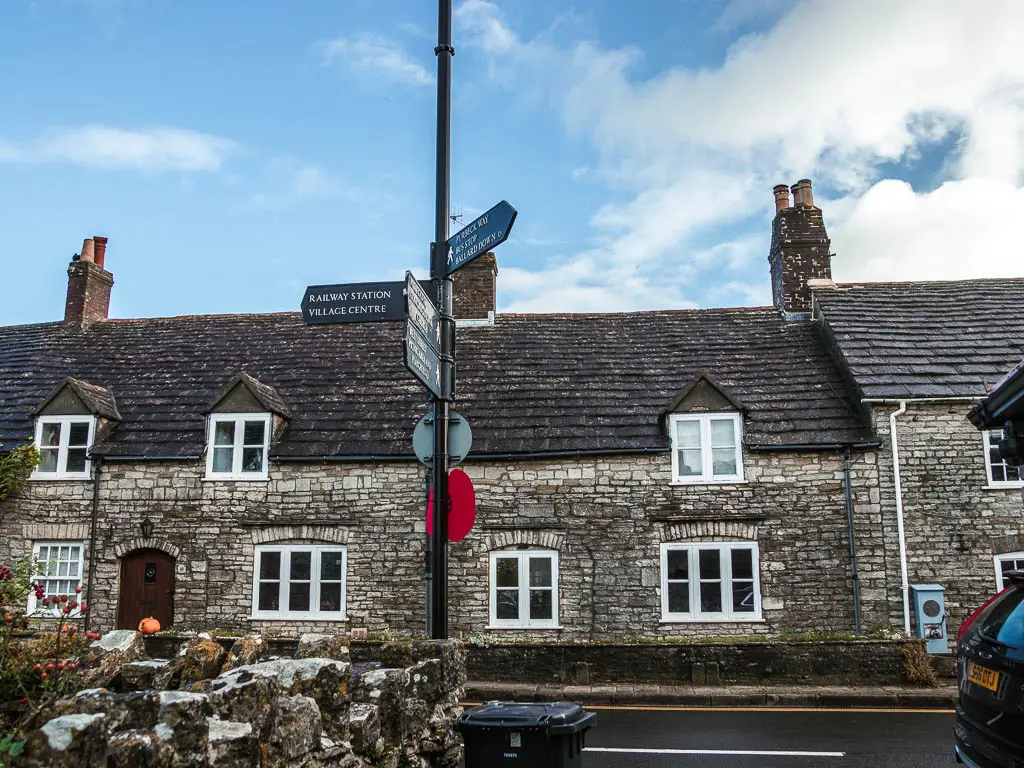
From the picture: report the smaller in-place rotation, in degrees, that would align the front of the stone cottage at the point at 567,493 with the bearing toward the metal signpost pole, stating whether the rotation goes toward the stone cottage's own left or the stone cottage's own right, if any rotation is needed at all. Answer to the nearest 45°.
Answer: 0° — it already faces it

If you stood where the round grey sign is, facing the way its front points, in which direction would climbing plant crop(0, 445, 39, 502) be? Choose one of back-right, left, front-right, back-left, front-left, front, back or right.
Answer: front-left

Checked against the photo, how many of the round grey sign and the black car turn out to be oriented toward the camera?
0

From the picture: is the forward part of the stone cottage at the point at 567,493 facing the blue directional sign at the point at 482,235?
yes

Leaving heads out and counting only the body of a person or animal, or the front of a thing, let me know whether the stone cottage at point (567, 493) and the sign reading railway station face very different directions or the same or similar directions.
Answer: same or similar directions

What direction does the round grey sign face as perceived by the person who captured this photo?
facing away from the viewer

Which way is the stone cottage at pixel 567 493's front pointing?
toward the camera

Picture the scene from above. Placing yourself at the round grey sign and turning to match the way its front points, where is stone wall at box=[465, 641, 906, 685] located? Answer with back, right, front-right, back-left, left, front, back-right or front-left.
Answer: front-right

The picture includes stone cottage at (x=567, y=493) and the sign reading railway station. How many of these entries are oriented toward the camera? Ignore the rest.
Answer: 2

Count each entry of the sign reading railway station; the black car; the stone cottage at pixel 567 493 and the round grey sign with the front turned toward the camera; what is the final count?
2
